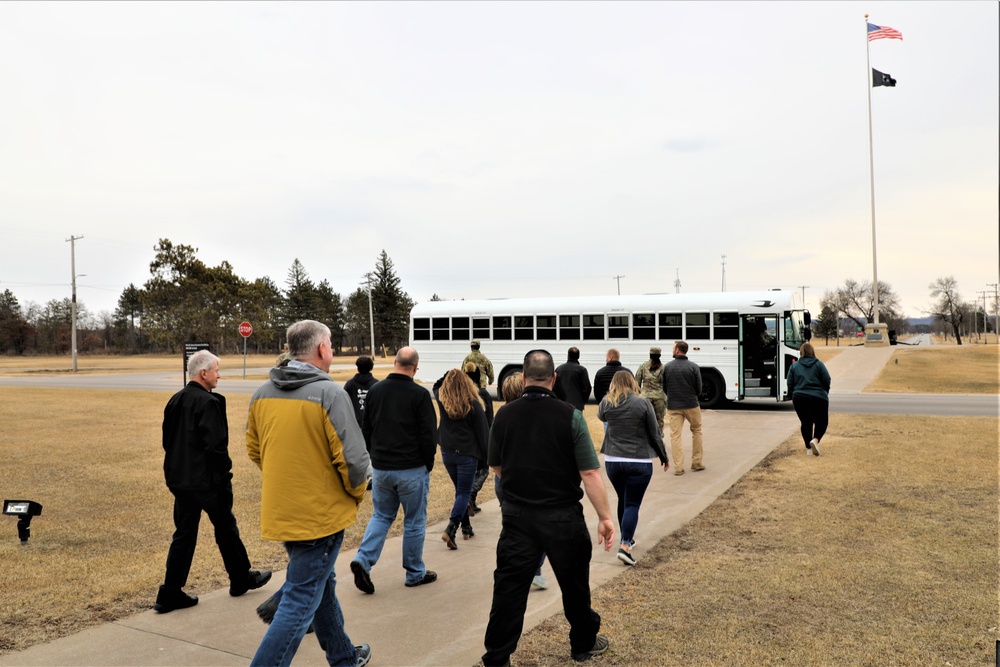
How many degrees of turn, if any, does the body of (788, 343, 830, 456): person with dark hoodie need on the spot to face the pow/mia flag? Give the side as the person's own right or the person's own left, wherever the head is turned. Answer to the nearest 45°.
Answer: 0° — they already face it

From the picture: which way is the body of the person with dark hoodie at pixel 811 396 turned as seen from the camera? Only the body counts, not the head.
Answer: away from the camera

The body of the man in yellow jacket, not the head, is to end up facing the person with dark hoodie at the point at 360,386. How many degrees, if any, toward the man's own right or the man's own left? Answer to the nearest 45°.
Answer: approximately 45° to the man's own left

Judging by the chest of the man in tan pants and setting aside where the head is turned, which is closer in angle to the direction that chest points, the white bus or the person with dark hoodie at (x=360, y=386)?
the white bus

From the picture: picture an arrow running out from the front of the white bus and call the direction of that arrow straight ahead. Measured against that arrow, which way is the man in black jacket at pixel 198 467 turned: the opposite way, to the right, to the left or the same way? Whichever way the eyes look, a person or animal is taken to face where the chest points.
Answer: to the left

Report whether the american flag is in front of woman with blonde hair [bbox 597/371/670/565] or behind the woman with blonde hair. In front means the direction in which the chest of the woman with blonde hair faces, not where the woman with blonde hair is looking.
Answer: in front

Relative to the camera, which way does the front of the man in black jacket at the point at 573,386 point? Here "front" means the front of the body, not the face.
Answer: away from the camera

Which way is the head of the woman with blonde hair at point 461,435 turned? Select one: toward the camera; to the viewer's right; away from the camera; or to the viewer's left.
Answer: away from the camera

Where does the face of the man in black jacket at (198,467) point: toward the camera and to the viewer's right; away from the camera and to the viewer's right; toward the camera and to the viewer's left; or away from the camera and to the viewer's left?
away from the camera and to the viewer's right

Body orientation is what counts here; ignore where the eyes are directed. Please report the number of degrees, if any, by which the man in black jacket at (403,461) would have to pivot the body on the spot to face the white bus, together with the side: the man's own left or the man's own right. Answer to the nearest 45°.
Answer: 0° — they already face it

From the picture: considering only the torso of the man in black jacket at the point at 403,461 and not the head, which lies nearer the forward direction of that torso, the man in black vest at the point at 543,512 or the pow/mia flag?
the pow/mia flag

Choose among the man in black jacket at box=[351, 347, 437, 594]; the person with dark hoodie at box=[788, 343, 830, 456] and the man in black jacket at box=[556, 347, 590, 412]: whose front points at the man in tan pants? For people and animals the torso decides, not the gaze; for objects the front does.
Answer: the man in black jacket at box=[351, 347, 437, 594]

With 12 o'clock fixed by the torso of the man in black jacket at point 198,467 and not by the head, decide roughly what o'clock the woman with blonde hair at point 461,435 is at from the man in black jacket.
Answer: The woman with blonde hair is roughly at 1 o'clock from the man in black jacket.

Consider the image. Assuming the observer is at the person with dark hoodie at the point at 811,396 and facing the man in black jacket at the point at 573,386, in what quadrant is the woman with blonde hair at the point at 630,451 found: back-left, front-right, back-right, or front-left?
front-left

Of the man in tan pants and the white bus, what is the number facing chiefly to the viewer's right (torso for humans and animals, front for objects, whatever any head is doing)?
1

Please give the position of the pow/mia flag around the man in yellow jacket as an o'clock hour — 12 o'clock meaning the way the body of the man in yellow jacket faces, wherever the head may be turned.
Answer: The pow/mia flag is roughly at 12 o'clock from the man in yellow jacket.

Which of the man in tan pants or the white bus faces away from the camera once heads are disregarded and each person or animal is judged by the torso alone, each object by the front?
the man in tan pants

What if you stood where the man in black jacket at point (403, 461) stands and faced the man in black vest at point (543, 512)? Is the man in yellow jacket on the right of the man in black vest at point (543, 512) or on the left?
right

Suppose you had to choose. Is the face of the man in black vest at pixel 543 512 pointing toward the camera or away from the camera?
away from the camera

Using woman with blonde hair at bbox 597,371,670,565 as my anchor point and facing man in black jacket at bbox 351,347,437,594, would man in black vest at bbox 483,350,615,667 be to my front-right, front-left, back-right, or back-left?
front-left

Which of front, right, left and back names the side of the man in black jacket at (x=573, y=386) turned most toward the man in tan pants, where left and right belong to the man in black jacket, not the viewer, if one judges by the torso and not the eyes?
right

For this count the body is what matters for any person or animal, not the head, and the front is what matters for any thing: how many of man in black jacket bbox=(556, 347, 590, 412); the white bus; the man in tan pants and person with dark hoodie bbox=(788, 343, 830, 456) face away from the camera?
3
